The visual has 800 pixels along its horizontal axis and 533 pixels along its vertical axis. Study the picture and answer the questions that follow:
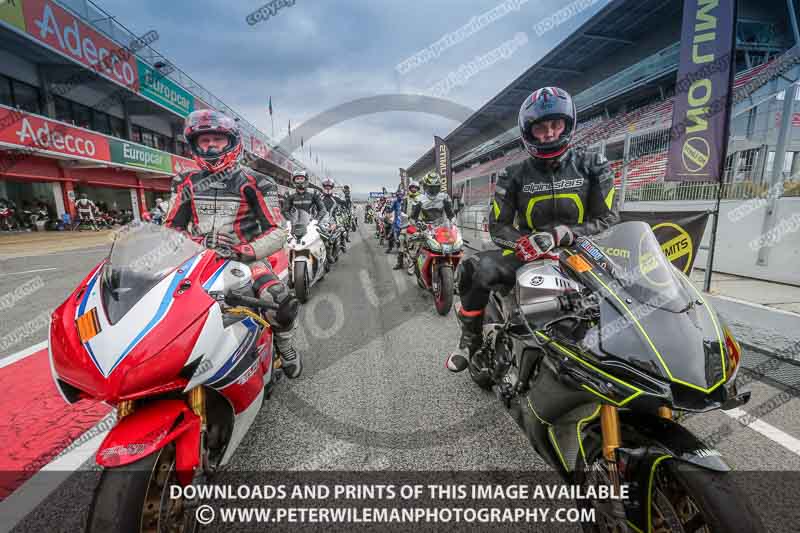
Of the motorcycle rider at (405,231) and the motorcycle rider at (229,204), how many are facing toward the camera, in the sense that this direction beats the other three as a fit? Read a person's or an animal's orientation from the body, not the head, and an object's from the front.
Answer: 2

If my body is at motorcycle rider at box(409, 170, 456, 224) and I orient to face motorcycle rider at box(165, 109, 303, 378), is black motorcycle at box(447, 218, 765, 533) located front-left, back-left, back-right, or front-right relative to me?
front-left

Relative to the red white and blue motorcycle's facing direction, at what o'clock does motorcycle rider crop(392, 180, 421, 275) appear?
The motorcycle rider is roughly at 6 o'clock from the red white and blue motorcycle.

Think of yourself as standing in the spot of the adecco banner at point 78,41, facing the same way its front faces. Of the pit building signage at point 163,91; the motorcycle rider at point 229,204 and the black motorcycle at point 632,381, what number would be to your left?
1

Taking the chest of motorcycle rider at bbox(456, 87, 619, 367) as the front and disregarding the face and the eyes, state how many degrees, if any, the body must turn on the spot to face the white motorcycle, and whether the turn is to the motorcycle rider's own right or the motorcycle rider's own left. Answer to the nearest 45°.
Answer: approximately 135° to the motorcycle rider's own right

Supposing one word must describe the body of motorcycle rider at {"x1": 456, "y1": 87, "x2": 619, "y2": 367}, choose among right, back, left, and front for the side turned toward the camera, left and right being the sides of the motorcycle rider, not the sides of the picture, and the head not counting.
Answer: front

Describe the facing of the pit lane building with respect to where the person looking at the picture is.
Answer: facing the viewer and to the right of the viewer

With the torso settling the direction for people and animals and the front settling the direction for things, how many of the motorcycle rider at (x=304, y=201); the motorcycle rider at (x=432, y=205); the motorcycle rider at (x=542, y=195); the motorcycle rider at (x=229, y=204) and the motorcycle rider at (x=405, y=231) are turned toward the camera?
5

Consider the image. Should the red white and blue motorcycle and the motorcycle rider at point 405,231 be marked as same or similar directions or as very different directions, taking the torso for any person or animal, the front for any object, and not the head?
same or similar directions

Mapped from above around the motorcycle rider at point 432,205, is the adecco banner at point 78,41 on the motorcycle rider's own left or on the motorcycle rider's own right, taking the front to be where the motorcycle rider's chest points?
on the motorcycle rider's own right

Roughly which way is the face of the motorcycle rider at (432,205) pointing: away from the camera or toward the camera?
toward the camera

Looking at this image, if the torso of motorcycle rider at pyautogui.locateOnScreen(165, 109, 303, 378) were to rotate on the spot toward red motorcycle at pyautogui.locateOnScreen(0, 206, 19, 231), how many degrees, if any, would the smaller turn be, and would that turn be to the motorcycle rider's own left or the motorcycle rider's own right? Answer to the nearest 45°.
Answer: approximately 135° to the motorcycle rider's own right

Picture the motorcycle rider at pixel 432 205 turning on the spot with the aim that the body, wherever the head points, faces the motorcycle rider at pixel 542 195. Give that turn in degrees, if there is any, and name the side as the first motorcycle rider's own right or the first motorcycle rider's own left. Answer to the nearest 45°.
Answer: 0° — they already face them

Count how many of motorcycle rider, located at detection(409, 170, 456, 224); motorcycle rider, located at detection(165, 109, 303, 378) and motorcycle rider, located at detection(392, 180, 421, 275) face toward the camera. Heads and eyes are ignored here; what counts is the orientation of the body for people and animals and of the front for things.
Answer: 3

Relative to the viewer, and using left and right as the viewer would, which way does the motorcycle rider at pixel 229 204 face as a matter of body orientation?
facing the viewer

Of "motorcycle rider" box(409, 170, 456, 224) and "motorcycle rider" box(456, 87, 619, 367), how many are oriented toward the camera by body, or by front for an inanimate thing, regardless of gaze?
2

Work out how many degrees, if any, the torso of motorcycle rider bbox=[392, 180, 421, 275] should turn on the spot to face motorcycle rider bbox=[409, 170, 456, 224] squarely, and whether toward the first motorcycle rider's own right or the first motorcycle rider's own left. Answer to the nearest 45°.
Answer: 0° — they already face them

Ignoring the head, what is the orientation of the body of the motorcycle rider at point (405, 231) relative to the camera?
toward the camera
